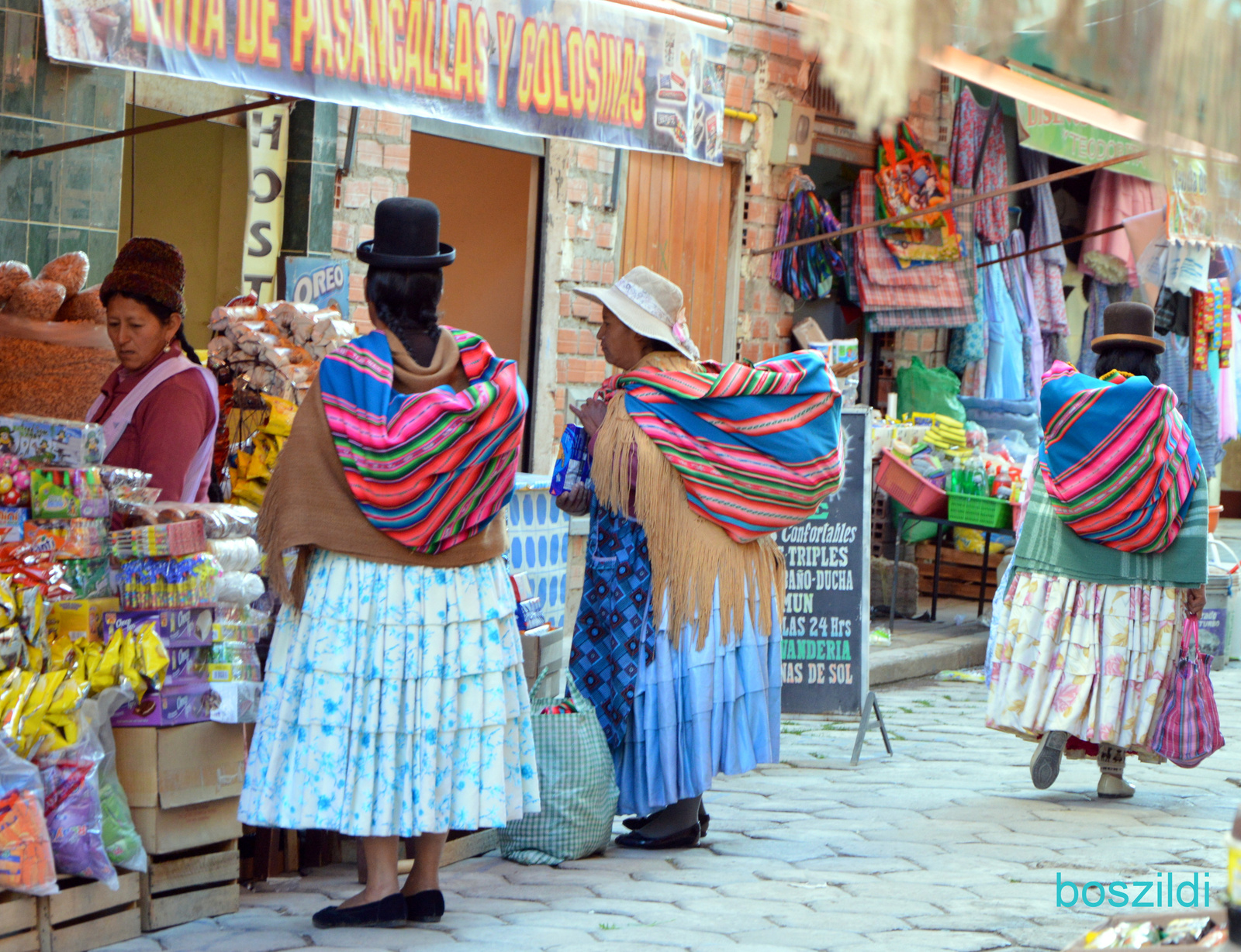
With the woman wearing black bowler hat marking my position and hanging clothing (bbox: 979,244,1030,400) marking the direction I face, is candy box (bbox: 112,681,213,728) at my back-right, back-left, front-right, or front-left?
back-left

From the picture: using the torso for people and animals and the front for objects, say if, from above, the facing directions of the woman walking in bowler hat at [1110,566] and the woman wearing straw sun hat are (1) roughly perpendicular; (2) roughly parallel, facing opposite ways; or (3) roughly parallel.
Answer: roughly perpendicular

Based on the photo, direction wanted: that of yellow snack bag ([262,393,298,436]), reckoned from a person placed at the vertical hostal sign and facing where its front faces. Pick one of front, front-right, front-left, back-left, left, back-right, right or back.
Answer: front

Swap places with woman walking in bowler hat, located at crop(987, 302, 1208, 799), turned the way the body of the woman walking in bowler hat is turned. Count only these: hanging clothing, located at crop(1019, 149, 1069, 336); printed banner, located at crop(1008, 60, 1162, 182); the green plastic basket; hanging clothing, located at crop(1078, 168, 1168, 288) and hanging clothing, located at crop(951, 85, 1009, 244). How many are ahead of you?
5

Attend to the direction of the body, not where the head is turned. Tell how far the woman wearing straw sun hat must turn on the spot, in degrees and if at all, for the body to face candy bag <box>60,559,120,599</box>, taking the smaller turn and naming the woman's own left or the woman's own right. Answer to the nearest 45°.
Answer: approximately 45° to the woman's own left

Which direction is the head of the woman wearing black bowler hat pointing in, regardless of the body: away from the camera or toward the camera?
away from the camera

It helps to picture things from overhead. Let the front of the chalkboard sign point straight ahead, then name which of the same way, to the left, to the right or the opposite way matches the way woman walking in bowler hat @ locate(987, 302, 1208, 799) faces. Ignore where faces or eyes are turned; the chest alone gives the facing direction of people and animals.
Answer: the opposite way

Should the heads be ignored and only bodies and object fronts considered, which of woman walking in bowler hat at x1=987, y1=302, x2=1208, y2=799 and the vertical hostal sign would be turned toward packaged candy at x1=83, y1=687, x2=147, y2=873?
the vertical hostal sign

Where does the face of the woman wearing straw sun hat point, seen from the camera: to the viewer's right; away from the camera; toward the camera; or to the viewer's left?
to the viewer's left

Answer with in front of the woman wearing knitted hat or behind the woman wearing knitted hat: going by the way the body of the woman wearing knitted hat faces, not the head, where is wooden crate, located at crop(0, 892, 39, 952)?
in front

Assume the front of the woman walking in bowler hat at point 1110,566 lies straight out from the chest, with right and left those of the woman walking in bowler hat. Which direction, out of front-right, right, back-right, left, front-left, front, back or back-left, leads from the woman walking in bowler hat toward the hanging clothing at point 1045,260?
front

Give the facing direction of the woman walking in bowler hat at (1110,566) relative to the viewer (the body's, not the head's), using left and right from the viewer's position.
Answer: facing away from the viewer

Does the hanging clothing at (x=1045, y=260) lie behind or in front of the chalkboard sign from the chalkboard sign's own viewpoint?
behind

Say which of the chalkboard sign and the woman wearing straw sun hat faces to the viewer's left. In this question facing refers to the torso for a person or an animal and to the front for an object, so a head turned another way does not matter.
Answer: the woman wearing straw sun hat

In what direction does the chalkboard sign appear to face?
toward the camera

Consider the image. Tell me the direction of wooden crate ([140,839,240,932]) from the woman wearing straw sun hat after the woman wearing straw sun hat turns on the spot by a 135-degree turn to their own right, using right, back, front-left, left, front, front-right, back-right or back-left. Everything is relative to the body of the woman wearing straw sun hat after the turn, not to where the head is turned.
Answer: back

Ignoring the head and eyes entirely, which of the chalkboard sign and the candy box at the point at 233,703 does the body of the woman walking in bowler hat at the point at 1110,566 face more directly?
the chalkboard sign
